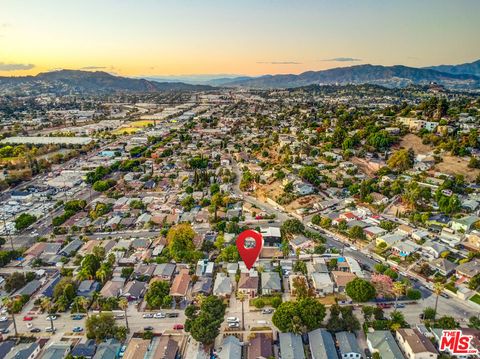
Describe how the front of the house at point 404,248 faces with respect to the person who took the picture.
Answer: facing the viewer and to the left of the viewer

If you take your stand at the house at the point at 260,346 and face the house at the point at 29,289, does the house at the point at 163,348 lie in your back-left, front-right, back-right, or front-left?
front-left

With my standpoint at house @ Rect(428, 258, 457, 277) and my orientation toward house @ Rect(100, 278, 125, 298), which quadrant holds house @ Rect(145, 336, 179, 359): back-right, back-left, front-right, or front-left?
front-left

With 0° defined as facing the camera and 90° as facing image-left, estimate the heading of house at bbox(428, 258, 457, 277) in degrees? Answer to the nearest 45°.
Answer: approximately 45°

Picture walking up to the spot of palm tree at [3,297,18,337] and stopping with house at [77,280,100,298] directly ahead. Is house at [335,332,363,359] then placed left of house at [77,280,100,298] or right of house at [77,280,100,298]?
right

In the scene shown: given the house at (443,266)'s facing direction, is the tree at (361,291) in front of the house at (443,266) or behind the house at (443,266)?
in front

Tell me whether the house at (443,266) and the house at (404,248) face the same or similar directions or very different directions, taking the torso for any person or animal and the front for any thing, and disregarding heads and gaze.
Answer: same or similar directions

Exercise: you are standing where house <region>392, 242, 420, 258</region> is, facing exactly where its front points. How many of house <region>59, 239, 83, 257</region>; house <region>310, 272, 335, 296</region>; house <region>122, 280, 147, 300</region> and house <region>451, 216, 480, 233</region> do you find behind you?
1

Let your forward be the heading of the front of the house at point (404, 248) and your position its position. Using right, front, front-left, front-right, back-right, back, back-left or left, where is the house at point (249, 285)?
front

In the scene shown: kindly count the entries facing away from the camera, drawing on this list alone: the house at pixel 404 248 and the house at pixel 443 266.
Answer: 0

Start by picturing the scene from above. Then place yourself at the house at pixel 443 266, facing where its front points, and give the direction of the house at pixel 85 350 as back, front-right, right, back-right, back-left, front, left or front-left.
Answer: front

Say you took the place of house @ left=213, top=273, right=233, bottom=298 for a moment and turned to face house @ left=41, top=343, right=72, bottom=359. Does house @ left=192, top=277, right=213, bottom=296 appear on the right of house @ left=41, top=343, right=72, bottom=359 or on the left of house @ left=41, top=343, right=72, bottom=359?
right

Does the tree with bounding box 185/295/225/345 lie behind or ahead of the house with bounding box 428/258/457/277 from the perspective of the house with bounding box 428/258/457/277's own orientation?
ahead
